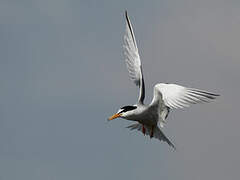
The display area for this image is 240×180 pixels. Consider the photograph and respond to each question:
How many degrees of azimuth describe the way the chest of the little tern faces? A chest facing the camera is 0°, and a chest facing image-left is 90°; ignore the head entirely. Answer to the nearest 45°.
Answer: approximately 45°
